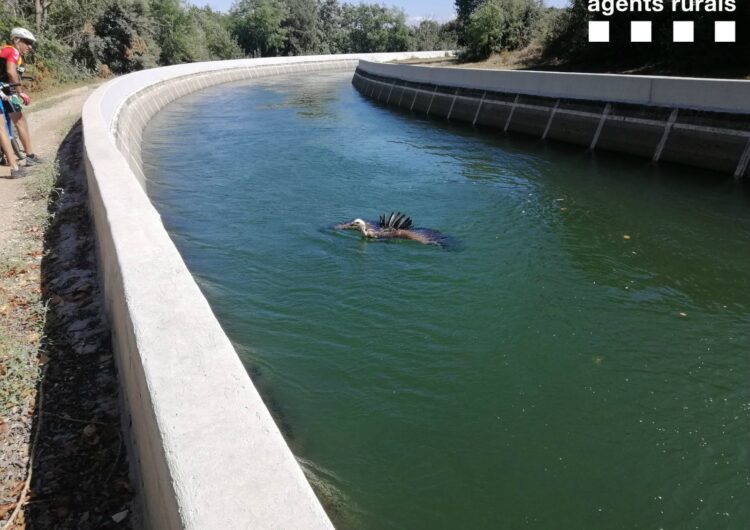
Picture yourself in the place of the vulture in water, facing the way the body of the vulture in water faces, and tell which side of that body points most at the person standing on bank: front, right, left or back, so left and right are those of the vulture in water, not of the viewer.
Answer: front

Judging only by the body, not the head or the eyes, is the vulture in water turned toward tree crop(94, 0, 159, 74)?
no

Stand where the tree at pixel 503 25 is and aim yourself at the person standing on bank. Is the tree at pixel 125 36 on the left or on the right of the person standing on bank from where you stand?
right

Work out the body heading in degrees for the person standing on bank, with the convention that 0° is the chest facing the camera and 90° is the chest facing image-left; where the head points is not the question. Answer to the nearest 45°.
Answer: approximately 270°

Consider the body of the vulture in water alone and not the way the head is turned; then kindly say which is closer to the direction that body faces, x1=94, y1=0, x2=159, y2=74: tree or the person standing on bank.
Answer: the person standing on bank

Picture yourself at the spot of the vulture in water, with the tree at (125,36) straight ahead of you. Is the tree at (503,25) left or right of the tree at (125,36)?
right

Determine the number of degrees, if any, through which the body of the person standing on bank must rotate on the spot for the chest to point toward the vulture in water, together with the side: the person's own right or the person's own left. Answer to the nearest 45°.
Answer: approximately 45° to the person's own right

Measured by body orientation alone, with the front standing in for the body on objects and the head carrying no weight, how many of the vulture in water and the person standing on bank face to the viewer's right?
1

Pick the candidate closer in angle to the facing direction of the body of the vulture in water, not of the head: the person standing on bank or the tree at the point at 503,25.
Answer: the person standing on bank

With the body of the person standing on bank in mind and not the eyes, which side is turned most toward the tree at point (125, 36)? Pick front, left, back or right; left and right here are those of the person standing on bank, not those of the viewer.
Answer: left

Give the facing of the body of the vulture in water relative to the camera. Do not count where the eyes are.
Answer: to the viewer's left
